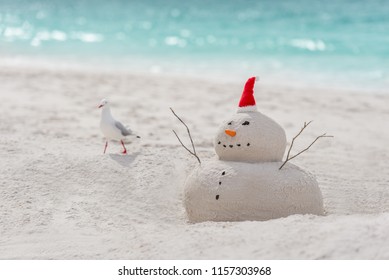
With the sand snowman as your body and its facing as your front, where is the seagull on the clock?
The seagull is roughly at 3 o'clock from the sand snowman.

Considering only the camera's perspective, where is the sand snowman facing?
facing the viewer and to the left of the viewer
